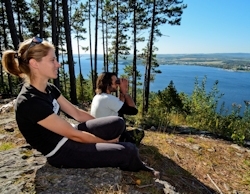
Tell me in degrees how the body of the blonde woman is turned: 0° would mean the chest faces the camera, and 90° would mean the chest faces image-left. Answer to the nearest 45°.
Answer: approximately 270°

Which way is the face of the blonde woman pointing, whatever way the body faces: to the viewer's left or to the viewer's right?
to the viewer's right
